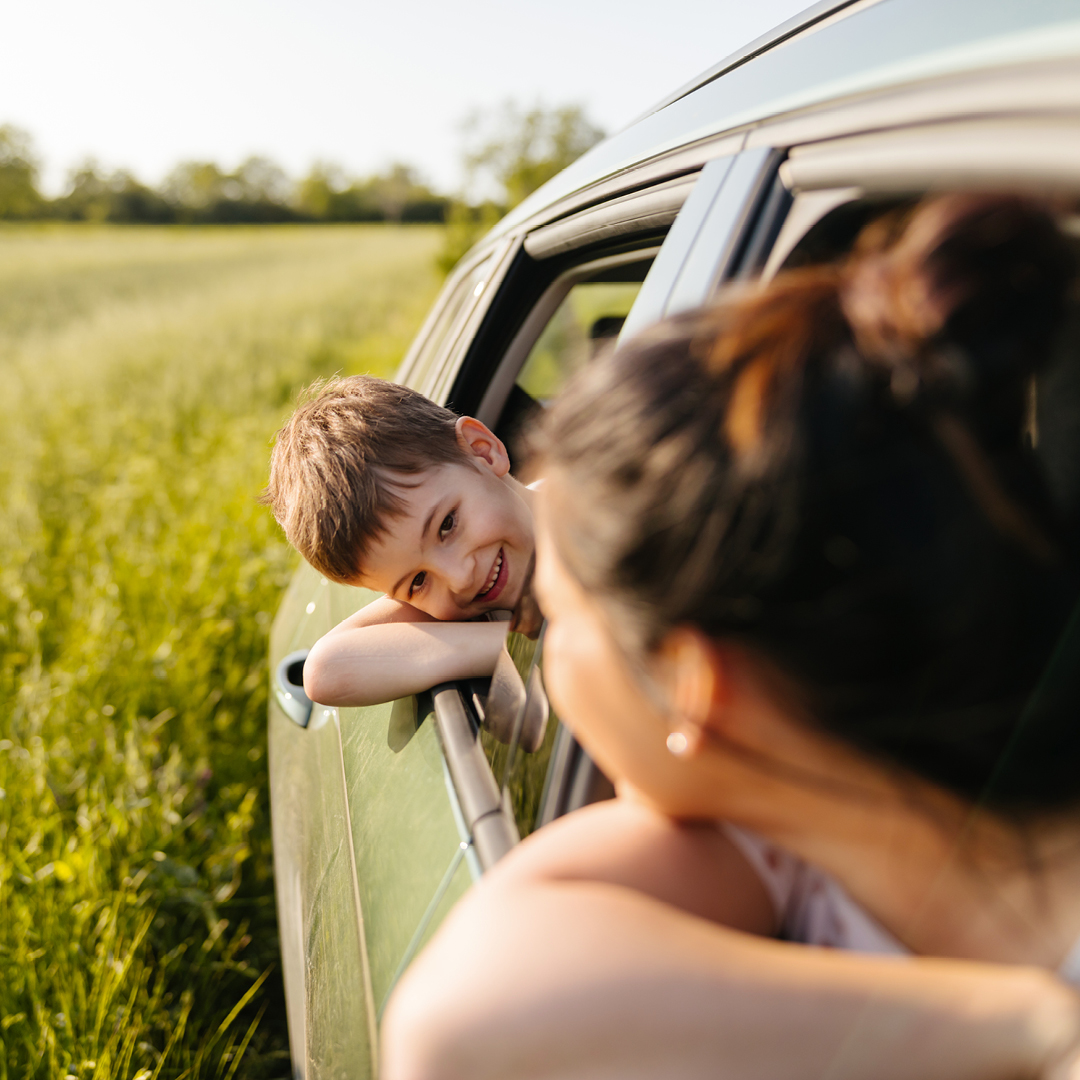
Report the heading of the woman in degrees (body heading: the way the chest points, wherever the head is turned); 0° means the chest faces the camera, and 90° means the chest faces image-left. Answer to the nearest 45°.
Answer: approximately 135°

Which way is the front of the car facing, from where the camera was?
facing the viewer and to the right of the viewer

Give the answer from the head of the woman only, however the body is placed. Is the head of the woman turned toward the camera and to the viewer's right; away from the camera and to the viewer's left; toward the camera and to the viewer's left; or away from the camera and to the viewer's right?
away from the camera and to the viewer's left

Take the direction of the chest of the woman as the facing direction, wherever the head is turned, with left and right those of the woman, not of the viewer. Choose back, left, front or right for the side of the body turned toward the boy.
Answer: front
